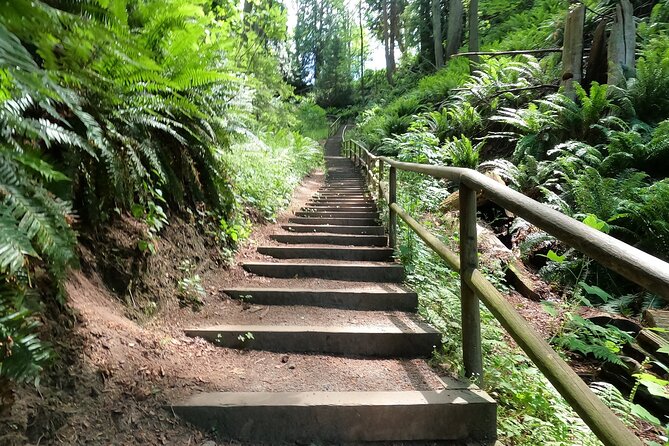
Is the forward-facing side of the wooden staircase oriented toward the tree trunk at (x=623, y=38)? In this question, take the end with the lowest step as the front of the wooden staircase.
no

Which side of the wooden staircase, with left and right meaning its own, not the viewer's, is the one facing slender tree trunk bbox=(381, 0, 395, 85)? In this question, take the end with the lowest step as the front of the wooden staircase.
back

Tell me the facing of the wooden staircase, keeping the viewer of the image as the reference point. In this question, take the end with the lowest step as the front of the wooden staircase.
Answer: facing the viewer

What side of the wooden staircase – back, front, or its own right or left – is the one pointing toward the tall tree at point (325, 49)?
back

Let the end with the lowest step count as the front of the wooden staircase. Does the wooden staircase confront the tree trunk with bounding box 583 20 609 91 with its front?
no

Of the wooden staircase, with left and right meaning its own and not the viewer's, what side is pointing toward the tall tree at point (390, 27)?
back

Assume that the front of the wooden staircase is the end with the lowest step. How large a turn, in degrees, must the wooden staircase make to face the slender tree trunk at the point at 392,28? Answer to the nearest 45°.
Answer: approximately 180°

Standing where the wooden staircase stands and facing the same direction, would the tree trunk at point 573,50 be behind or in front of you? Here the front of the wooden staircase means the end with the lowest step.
behind

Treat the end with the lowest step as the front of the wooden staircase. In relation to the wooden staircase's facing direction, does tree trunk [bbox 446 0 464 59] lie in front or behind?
behind
